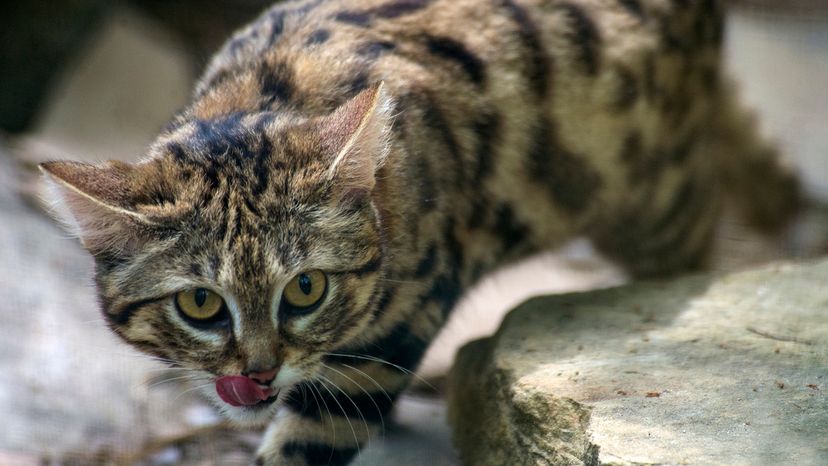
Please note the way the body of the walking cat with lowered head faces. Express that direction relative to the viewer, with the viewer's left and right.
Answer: facing the viewer and to the left of the viewer
